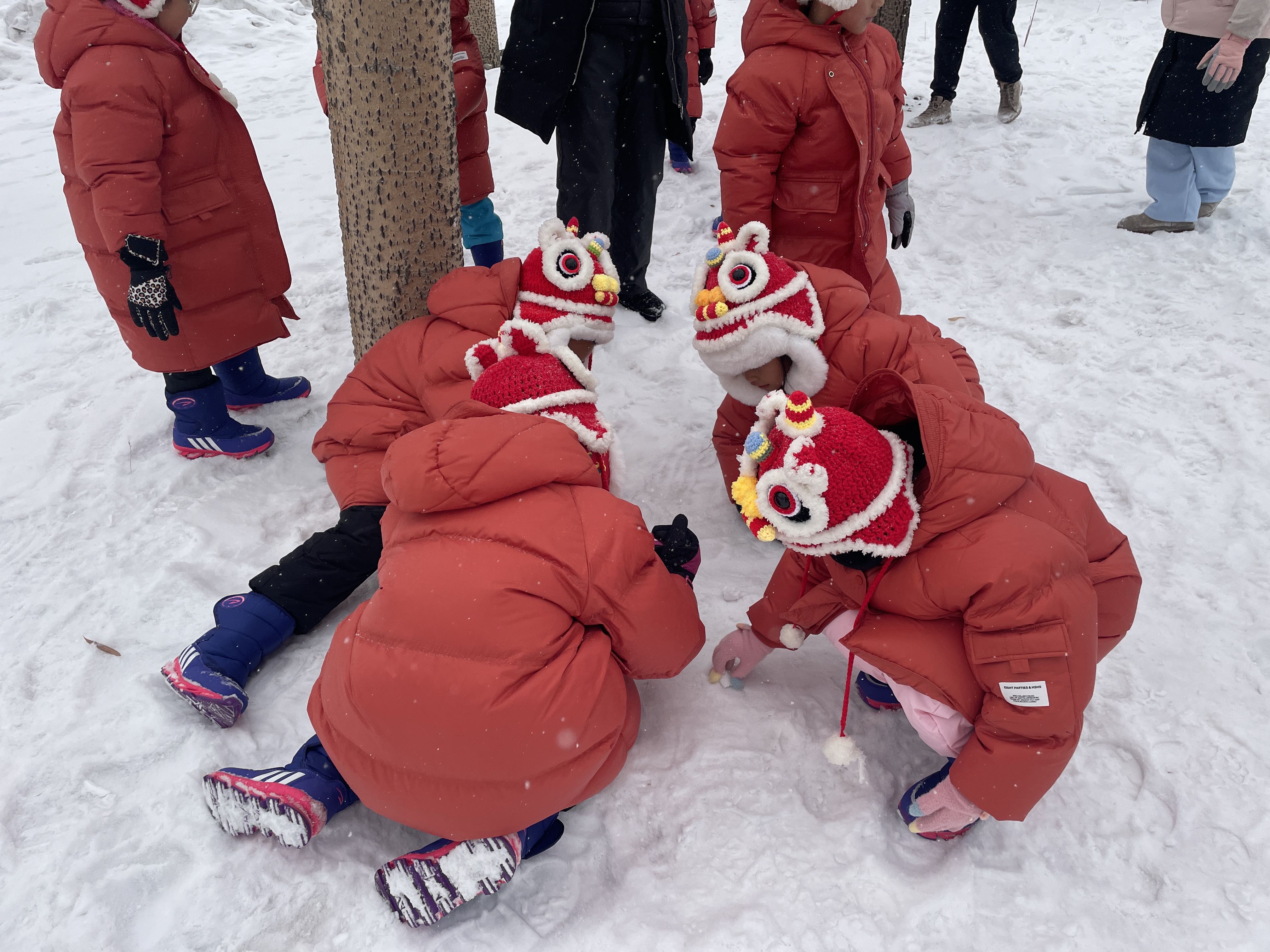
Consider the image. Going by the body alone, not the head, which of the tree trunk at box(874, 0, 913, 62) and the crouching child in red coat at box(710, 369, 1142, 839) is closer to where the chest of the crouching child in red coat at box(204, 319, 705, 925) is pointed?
the tree trunk

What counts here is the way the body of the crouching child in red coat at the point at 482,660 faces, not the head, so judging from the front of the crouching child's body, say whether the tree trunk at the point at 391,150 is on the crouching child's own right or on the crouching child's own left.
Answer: on the crouching child's own left

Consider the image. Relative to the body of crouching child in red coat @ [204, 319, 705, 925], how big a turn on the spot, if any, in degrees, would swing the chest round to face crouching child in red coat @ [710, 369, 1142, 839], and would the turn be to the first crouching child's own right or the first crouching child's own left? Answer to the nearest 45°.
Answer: approximately 45° to the first crouching child's own right

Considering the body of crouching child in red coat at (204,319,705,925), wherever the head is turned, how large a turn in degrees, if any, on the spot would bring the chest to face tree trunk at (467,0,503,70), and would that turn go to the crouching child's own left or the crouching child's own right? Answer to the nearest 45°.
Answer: approximately 45° to the crouching child's own left

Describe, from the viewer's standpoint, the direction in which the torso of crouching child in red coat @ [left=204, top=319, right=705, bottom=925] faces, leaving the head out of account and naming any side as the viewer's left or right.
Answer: facing away from the viewer and to the right of the viewer
